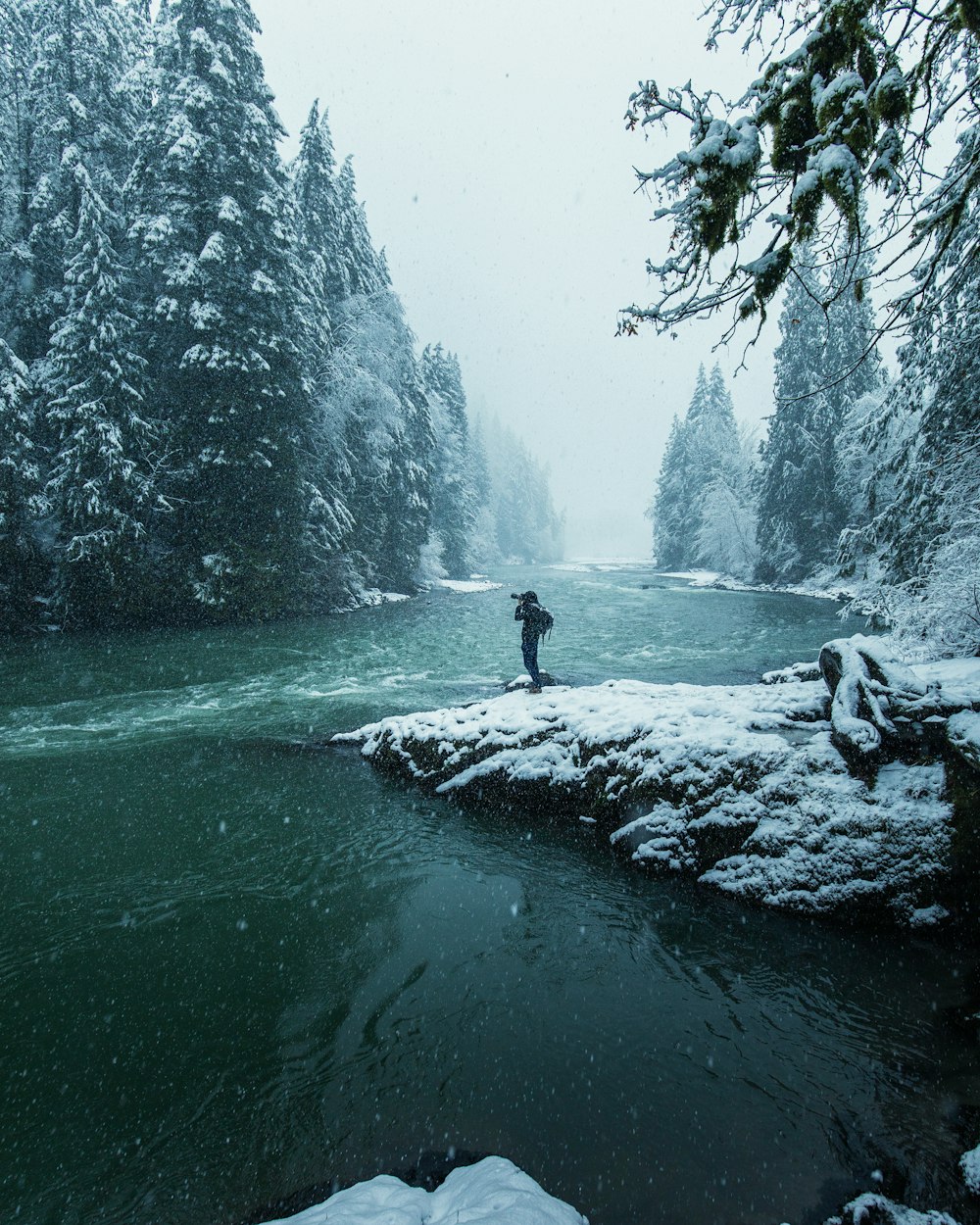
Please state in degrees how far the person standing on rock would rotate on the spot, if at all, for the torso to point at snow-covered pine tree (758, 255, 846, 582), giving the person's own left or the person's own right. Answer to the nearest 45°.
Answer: approximately 135° to the person's own right

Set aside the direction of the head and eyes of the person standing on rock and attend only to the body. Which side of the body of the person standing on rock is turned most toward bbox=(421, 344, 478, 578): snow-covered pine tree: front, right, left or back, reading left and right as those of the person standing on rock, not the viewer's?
right

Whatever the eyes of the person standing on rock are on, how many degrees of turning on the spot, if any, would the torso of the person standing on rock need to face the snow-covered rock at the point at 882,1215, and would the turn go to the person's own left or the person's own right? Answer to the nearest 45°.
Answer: approximately 90° to the person's own left

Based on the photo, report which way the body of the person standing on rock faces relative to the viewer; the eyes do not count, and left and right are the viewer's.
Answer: facing to the left of the viewer

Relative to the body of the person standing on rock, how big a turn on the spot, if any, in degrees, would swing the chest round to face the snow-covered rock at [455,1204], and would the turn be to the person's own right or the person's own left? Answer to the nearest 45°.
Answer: approximately 90° to the person's own left

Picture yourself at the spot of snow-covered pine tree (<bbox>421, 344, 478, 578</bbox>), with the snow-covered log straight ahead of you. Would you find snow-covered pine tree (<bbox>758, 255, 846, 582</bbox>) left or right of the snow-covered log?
left

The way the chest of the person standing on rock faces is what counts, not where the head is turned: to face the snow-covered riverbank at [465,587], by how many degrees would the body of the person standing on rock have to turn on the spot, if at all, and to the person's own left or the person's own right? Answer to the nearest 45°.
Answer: approximately 90° to the person's own right

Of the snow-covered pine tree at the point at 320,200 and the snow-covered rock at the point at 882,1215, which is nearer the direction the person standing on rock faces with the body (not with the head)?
the snow-covered pine tree
